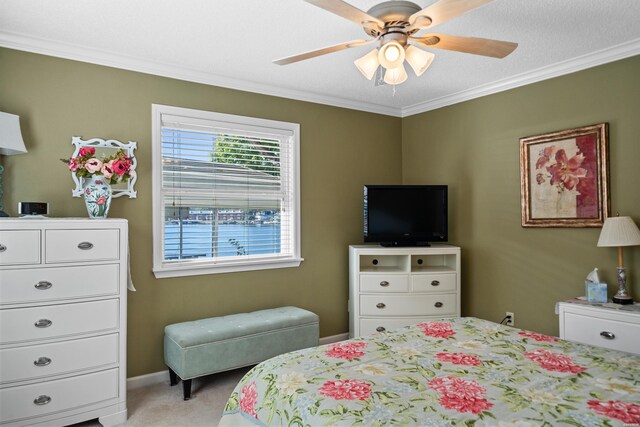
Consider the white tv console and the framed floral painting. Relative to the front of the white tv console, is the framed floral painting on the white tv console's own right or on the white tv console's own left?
on the white tv console's own left

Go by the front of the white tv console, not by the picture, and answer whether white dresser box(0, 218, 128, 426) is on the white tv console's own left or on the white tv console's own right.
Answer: on the white tv console's own right

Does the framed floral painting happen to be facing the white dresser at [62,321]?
yes

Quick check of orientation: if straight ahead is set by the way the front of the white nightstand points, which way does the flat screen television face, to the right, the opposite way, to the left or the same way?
to the left

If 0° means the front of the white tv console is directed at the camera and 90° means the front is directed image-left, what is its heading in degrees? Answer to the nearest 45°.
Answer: approximately 0°

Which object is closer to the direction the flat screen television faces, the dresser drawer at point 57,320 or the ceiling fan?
the ceiling fan

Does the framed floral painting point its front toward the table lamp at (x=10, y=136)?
yes

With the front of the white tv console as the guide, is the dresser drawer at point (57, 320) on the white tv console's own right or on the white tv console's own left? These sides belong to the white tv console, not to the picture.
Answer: on the white tv console's own right
